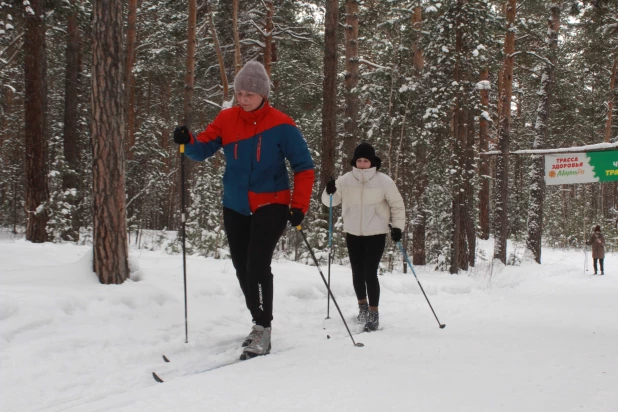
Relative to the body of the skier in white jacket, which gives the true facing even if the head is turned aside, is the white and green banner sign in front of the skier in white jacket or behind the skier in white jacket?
behind

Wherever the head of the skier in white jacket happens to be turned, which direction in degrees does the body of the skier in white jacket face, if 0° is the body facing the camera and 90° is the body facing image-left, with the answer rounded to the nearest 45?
approximately 0°

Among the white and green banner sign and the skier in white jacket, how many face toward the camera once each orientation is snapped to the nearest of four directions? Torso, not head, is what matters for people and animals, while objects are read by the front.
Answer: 2

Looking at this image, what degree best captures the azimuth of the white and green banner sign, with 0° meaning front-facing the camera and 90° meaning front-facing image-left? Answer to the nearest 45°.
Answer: approximately 0°

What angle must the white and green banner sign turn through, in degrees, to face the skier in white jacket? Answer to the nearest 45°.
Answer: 0° — it already faces them
